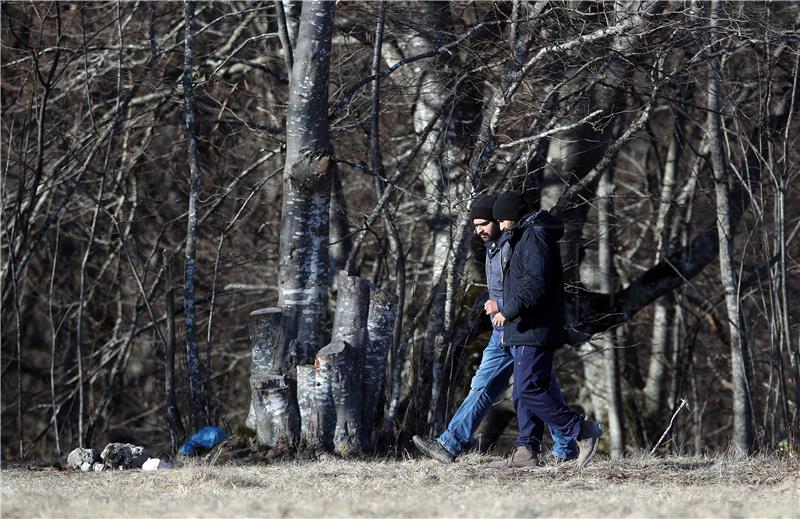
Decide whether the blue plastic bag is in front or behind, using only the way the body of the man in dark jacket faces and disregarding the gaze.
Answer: in front

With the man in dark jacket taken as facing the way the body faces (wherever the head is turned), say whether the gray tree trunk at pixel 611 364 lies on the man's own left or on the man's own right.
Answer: on the man's own right

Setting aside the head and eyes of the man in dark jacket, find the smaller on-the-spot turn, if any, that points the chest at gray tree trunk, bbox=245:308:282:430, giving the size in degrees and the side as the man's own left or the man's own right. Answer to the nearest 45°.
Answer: approximately 45° to the man's own right

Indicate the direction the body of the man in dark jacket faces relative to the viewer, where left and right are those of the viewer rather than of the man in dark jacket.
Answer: facing to the left of the viewer

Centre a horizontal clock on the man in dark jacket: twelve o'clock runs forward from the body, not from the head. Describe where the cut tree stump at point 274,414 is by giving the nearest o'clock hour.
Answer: The cut tree stump is roughly at 1 o'clock from the man in dark jacket.
